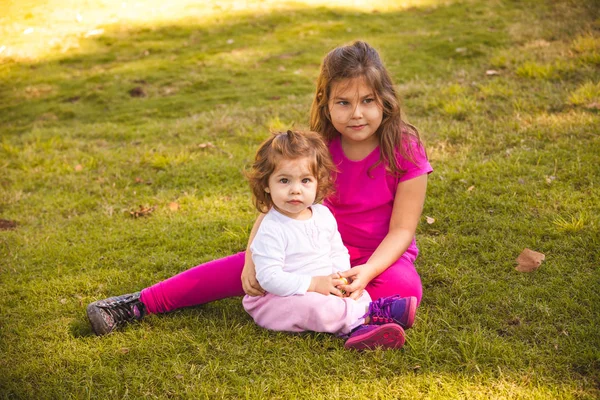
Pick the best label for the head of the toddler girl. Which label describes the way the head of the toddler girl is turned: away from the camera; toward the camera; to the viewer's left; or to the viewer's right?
toward the camera

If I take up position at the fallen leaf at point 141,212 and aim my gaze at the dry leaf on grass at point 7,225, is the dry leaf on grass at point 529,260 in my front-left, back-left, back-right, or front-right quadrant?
back-left

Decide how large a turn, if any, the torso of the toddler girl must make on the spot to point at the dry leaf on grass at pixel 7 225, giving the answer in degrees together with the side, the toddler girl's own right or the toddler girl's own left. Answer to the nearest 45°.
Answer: approximately 180°

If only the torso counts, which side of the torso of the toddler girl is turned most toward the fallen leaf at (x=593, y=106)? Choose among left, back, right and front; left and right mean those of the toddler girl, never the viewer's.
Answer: left

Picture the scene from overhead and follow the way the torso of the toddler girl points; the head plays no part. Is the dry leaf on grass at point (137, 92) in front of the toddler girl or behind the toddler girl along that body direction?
behind

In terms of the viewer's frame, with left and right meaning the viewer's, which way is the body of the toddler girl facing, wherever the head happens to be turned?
facing the viewer and to the right of the viewer

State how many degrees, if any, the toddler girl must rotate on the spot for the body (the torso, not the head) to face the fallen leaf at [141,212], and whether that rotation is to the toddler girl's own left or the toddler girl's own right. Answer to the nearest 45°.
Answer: approximately 180°

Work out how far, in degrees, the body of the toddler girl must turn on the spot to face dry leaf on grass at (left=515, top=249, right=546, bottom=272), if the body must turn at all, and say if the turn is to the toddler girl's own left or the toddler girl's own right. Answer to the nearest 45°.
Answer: approximately 90° to the toddler girl's own left

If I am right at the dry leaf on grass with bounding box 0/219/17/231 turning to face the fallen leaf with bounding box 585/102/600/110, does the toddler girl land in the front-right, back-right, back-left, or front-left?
front-right
